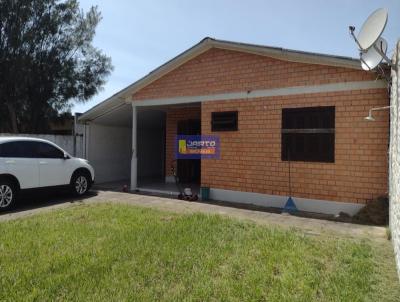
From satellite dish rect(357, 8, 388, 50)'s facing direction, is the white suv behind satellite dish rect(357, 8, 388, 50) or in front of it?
in front

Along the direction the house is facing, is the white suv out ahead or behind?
ahead

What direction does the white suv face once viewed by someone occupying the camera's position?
facing away from the viewer and to the right of the viewer

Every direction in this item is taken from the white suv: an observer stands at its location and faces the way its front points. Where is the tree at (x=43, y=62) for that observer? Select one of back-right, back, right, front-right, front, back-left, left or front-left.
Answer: front-left

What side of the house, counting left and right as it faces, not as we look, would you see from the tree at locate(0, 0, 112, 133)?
right
